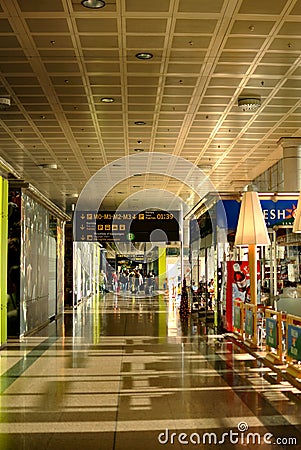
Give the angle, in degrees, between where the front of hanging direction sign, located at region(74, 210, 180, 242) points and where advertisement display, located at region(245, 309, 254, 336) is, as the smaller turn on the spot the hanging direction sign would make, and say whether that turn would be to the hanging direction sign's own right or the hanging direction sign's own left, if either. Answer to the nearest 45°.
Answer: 0° — it already faces it

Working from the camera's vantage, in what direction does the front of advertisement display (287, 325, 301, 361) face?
facing the viewer and to the left of the viewer

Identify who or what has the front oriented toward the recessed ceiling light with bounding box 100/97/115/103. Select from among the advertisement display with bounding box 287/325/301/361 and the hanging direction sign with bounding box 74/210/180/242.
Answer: the hanging direction sign

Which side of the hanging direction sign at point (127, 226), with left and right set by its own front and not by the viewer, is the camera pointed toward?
front

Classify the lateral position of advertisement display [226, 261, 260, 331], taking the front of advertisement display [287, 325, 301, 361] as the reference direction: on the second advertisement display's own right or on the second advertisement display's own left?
on the second advertisement display's own right

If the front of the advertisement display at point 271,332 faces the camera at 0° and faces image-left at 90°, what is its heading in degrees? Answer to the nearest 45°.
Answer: approximately 45°

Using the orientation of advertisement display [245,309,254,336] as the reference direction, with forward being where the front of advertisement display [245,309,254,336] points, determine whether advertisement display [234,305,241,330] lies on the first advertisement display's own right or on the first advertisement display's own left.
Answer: on the first advertisement display's own right

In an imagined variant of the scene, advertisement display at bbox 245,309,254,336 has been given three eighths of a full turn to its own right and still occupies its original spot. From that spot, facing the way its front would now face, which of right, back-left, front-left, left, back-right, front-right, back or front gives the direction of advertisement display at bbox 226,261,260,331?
front

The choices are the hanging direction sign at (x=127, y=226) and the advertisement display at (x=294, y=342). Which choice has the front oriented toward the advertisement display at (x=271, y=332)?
the hanging direction sign
